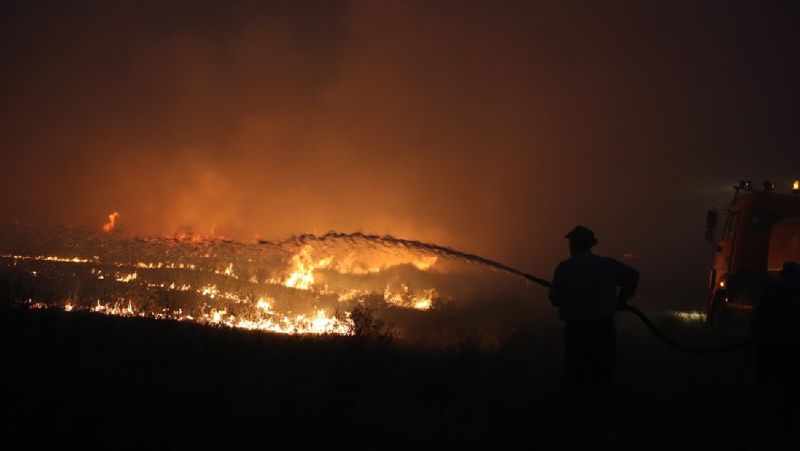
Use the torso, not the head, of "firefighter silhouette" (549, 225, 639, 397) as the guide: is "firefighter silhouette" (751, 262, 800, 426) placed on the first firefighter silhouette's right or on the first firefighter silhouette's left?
on the first firefighter silhouette's right

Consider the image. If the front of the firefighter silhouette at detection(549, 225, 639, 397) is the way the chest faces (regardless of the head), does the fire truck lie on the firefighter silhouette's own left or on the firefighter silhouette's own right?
on the firefighter silhouette's own right

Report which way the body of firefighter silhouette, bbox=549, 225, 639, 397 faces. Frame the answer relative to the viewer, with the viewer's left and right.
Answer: facing away from the viewer and to the left of the viewer

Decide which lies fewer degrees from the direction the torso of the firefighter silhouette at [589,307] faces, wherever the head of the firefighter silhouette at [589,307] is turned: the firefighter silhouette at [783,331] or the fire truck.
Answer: the fire truck
